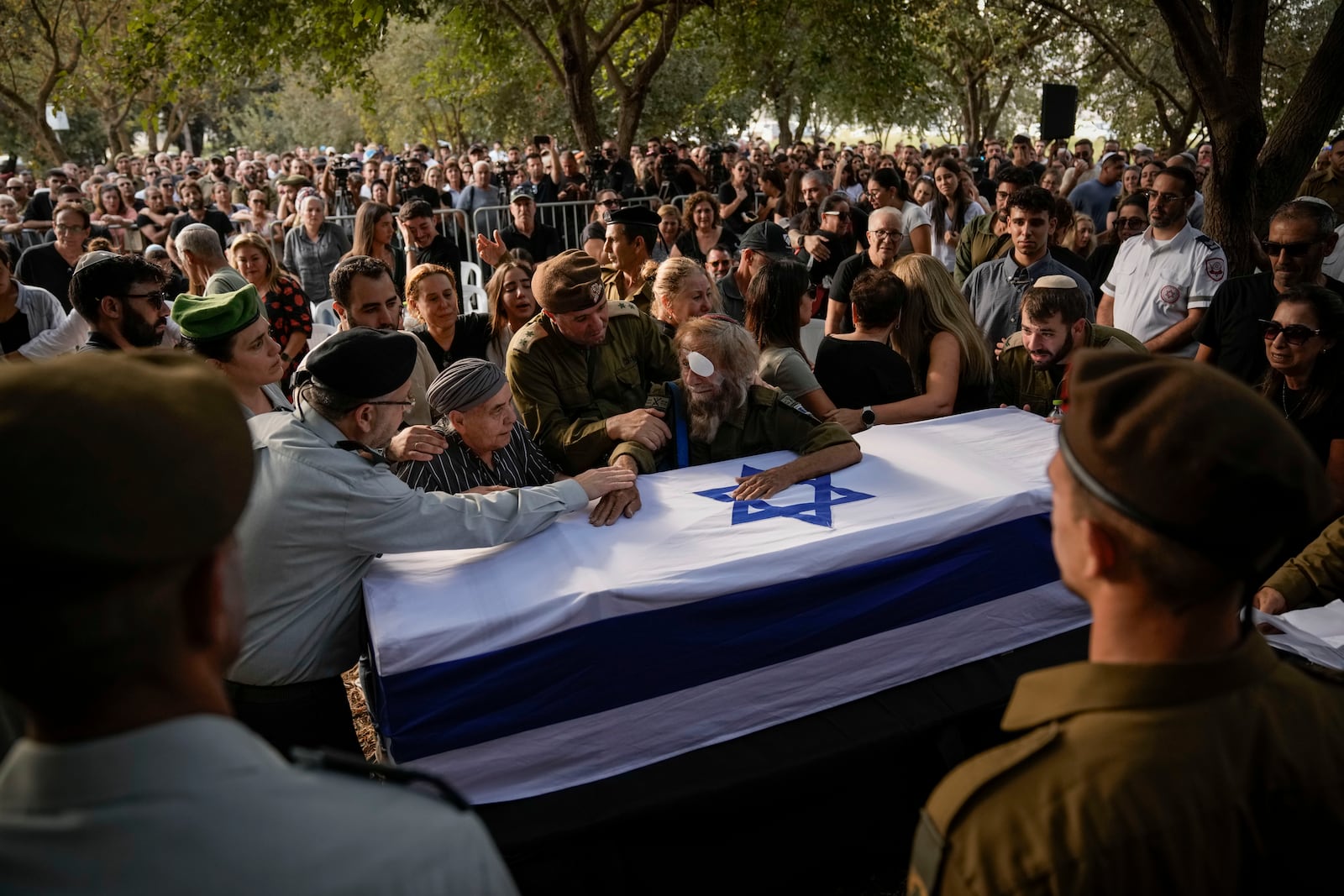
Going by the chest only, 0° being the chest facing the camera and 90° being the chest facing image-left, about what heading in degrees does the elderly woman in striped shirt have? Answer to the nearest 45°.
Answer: approximately 315°

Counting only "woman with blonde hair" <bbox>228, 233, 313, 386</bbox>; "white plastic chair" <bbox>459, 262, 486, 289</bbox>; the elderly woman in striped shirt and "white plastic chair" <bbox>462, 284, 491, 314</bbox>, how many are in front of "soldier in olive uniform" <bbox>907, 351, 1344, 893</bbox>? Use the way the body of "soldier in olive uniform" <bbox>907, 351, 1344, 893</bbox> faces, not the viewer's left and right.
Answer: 4

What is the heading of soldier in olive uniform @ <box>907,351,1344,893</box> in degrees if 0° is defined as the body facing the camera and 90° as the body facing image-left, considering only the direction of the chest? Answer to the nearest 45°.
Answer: approximately 135°

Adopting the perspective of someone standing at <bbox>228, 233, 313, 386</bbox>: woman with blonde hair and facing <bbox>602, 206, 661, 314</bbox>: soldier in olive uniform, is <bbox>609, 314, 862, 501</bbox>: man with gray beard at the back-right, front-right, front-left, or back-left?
front-right

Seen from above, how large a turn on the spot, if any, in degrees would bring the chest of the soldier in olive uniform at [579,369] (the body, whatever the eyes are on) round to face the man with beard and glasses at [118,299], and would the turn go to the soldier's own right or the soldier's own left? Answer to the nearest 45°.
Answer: approximately 135° to the soldier's own right

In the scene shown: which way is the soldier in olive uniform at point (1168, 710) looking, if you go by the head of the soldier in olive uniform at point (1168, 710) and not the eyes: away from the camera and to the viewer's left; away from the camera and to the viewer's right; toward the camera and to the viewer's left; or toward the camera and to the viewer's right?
away from the camera and to the viewer's left

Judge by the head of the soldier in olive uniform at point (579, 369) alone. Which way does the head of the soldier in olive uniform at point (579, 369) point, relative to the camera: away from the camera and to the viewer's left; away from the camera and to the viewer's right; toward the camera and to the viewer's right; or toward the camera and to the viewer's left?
toward the camera and to the viewer's right

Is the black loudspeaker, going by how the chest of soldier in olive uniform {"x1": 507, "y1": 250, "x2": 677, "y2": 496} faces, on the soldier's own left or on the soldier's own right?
on the soldier's own left

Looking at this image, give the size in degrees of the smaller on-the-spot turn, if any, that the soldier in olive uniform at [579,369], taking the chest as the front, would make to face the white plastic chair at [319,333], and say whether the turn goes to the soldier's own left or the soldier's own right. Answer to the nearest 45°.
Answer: approximately 180°

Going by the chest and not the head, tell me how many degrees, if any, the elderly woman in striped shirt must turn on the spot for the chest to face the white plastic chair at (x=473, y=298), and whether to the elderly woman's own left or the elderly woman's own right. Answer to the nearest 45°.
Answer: approximately 135° to the elderly woman's own left

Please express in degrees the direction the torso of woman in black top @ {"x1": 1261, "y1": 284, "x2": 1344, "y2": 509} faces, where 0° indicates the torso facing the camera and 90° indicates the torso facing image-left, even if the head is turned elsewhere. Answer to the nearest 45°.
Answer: approximately 45°
